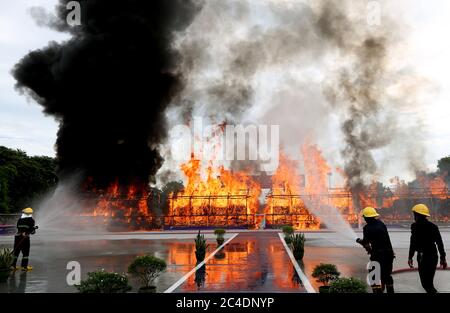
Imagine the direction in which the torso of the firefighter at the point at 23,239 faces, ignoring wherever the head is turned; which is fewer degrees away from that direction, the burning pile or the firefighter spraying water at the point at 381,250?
the burning pile

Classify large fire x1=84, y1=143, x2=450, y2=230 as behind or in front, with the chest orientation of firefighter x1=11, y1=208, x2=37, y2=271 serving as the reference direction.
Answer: in front

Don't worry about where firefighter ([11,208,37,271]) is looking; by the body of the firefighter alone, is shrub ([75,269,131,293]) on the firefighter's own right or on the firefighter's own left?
on the firefighter's own right

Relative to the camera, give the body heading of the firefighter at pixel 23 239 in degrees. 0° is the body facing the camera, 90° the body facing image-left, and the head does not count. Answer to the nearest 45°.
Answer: approximately 225°

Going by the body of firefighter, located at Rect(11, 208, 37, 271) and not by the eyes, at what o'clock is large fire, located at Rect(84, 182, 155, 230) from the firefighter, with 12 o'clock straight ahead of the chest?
The large fire is roughly at 11 o'clock from the firefighter.

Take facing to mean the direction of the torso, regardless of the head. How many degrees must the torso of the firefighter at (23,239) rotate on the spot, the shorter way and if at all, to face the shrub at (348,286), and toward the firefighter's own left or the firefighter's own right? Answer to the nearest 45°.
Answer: approximately 90° to the firefighter's own right

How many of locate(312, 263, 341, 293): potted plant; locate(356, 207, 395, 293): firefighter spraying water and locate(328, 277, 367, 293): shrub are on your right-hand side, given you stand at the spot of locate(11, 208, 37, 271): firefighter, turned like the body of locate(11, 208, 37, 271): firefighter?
3

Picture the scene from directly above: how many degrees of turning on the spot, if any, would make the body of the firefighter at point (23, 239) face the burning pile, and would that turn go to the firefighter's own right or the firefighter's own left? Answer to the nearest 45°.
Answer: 0° — they already face it

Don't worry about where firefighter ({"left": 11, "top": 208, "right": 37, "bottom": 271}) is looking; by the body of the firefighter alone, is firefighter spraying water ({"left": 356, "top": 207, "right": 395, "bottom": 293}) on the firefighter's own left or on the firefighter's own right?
on the firefighter's own right

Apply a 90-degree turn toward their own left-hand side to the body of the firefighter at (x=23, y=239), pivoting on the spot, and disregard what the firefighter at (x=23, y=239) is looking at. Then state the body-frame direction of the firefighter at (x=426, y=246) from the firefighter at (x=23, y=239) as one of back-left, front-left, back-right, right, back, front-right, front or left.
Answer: back
